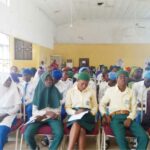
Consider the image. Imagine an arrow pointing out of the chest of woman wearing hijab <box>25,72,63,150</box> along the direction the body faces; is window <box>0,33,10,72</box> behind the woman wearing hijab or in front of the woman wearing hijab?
behind

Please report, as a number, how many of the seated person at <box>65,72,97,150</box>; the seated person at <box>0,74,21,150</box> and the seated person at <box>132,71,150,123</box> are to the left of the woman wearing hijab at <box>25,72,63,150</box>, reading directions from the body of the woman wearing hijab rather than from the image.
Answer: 2

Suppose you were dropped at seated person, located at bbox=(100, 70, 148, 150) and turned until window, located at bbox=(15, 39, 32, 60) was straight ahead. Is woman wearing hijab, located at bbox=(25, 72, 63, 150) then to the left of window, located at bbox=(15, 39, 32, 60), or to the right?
left

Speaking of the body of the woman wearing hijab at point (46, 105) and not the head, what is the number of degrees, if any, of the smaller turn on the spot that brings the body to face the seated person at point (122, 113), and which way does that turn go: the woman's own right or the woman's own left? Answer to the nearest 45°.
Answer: approximately 90° to the woman's own left

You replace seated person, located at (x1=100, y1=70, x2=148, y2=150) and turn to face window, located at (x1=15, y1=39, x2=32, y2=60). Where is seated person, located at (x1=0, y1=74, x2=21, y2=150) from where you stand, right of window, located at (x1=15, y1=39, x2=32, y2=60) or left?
left

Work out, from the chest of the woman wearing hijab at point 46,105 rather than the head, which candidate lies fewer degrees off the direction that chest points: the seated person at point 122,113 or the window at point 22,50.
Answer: the seated person

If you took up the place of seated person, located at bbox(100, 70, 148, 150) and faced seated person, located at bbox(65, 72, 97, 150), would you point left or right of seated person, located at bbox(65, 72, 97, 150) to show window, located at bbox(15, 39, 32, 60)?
right

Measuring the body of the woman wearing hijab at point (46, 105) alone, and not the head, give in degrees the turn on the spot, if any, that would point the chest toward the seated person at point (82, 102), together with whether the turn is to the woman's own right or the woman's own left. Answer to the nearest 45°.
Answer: approximately 90° to the woman's own left

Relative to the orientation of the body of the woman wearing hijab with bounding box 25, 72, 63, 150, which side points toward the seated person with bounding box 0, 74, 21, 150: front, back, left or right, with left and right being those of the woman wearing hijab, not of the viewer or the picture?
right

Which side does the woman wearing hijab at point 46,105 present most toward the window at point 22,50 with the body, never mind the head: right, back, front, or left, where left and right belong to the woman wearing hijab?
back

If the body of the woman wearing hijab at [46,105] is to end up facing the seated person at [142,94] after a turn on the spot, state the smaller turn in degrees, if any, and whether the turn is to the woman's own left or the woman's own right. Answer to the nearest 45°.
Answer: approximately 90° to the woman's own left

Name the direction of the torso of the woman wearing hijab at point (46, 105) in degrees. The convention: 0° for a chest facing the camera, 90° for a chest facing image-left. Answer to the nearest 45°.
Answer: approximately 0°
